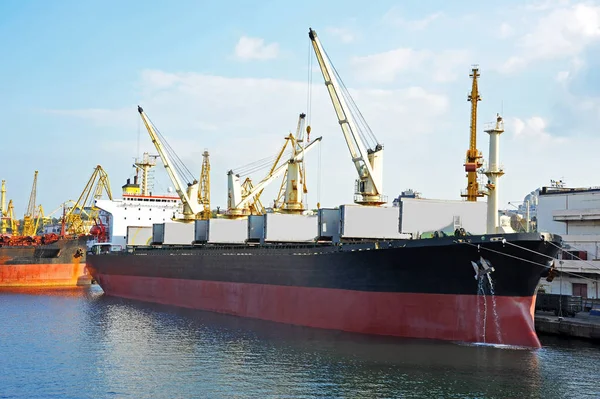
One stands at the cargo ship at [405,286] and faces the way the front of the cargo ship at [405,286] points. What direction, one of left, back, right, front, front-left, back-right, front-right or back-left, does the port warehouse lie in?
left

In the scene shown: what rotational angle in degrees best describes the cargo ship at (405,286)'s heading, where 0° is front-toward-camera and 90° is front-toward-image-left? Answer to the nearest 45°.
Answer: approximately 315°
